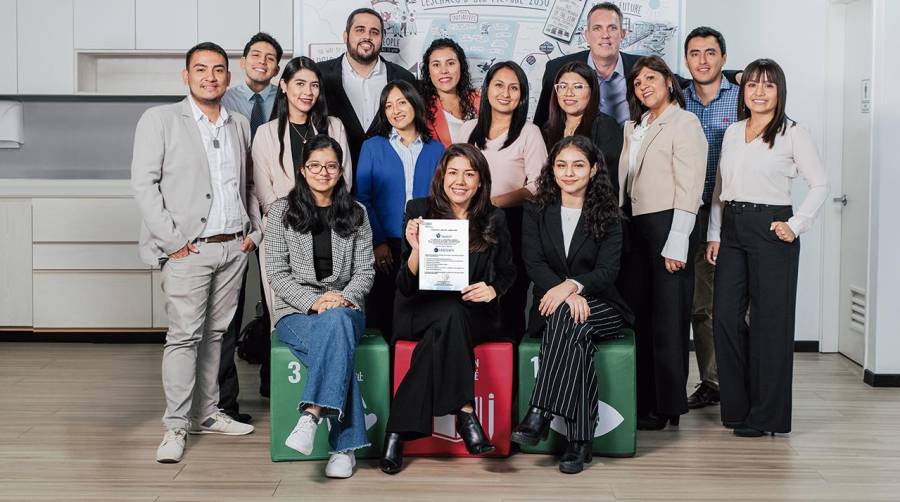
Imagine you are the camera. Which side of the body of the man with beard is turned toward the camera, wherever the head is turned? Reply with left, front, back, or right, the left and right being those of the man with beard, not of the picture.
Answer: front

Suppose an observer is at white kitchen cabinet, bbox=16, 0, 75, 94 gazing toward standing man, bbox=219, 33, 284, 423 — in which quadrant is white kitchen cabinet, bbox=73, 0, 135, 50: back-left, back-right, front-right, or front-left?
front-left

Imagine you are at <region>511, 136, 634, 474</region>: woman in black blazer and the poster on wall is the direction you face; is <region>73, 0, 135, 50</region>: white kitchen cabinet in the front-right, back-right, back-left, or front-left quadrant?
front-left

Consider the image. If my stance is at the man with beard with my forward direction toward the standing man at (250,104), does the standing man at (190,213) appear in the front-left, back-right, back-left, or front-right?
front-left

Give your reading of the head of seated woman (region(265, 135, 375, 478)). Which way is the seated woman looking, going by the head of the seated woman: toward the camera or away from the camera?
toward the camera

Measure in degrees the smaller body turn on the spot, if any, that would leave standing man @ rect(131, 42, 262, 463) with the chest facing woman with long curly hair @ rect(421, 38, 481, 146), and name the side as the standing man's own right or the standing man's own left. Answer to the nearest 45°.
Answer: approximately 90° to the standing man's own left

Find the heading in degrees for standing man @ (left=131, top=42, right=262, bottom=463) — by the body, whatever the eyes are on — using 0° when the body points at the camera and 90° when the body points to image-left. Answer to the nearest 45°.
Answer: approximately 315°

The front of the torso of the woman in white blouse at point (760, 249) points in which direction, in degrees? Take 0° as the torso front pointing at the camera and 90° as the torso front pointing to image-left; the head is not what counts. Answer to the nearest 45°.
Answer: approximately 45°

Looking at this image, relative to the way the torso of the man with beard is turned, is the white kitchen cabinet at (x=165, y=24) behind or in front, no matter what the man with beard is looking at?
behind

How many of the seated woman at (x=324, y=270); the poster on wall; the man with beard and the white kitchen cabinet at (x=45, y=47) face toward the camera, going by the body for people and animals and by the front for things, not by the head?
4

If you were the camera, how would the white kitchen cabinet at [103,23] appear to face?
facing the viewer

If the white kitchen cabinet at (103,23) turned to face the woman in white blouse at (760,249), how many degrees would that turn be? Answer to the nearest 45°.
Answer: approximately 45° to its left

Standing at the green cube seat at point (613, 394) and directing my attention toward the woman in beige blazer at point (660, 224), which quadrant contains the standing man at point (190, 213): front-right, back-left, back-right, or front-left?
back-left

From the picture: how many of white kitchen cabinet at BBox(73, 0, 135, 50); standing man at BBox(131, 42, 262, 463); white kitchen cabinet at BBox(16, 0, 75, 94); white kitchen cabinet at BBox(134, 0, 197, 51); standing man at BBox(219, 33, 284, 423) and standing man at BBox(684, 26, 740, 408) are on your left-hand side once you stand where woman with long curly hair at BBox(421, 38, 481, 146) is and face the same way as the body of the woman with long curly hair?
1

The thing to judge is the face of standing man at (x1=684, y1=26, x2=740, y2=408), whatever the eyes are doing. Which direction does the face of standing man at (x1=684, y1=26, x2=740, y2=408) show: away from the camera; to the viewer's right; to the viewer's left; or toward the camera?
toward the camera

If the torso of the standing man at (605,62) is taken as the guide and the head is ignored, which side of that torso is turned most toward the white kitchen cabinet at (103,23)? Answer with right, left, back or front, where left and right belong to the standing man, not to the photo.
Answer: right

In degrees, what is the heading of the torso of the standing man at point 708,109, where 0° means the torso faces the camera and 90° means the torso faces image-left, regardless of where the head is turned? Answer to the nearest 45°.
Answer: approximately 45°

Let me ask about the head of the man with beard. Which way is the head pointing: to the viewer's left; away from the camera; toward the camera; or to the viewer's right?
toward the camera
